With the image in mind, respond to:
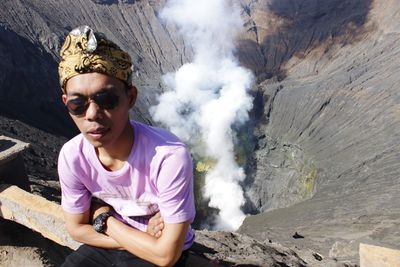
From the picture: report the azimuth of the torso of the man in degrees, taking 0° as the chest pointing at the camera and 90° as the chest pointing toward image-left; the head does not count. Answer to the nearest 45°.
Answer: approximately 45°
